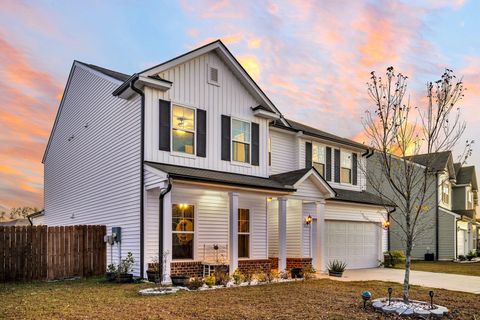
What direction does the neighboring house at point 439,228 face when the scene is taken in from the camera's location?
facing the viewer and to the right of the viewer

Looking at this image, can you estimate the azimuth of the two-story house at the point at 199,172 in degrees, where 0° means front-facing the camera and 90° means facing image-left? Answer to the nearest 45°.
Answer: approximately 315°

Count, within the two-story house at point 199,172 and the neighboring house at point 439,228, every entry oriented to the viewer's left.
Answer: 0

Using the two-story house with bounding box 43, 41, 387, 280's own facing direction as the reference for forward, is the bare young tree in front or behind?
in front

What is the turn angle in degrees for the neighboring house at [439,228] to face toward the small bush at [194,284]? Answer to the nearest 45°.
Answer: approximately 45° to its right

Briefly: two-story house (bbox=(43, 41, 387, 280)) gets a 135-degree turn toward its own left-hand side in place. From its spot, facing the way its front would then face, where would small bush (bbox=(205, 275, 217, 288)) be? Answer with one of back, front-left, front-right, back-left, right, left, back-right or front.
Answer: back
